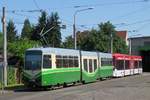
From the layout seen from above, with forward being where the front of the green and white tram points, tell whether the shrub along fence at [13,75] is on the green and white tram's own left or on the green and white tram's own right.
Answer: on the green and white tram's own right

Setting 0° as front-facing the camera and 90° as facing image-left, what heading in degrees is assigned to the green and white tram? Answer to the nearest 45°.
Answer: approximately 45°
